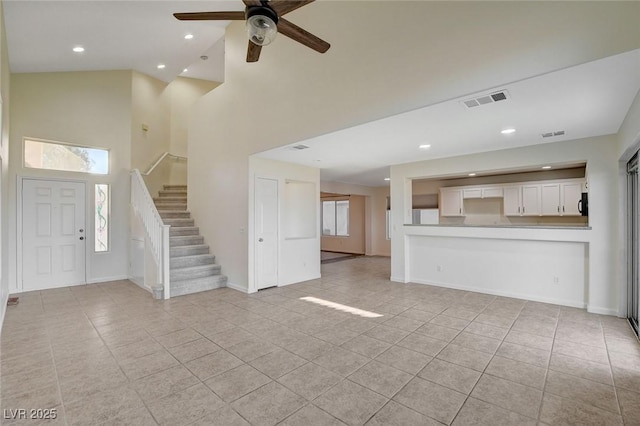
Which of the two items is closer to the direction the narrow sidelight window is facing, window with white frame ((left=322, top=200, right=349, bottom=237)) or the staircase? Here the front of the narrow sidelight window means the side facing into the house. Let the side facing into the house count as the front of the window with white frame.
the staircase

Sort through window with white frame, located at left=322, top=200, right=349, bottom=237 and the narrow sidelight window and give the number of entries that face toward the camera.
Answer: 2

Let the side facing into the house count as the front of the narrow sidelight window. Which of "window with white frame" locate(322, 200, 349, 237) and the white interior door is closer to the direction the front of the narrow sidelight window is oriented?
the white interior door

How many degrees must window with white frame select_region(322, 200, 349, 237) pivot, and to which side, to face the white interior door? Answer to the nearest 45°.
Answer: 0° — it already faces it

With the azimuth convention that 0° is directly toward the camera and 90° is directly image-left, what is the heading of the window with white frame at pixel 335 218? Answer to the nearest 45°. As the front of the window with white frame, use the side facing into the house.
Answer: approximately 0°

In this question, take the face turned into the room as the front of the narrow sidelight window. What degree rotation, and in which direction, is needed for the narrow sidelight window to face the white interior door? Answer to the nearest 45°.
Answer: approximately 45° to its left

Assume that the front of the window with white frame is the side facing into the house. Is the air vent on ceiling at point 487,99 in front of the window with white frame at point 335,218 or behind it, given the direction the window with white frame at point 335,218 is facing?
in front

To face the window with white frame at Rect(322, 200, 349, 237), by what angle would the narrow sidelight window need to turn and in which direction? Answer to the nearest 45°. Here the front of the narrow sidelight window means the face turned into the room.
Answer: approximately 90° to its left

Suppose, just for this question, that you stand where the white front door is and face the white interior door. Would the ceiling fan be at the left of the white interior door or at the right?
right
